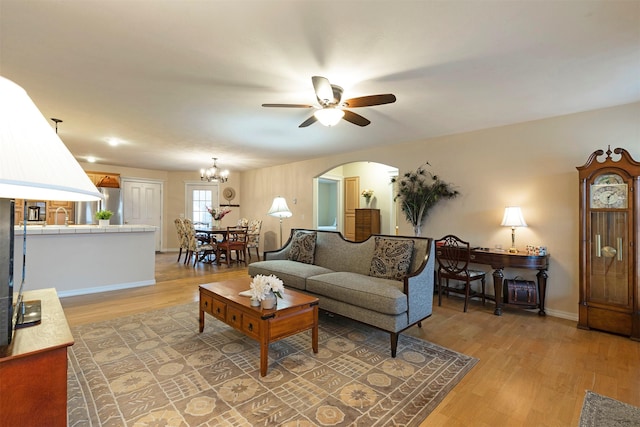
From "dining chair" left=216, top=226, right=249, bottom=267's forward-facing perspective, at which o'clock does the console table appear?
The console table is roughly at 6 o'clock from the dining chair.

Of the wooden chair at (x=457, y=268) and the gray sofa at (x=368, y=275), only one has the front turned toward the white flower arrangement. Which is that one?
the gray sofa

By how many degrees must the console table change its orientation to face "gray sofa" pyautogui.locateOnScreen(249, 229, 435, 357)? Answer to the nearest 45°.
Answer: approximately 45° to its right

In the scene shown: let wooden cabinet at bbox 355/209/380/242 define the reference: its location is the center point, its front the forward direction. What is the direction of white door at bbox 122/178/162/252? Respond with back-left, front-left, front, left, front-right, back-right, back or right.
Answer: front-right

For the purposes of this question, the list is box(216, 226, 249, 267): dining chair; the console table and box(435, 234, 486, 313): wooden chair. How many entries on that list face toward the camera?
1

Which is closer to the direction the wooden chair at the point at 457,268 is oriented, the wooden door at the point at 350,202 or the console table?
the console table

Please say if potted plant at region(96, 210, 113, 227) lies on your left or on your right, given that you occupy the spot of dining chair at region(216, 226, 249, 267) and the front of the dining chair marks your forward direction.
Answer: on your left

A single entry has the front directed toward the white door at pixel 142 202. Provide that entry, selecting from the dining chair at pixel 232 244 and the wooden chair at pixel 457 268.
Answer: the dining chair
